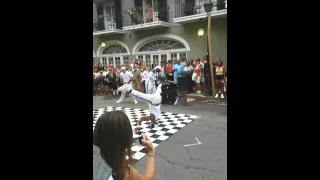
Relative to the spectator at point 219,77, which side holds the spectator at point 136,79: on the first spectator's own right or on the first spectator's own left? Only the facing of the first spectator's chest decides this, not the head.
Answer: on the first spectator's own right

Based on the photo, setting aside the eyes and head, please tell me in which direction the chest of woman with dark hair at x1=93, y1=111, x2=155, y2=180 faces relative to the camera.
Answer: away from the camera

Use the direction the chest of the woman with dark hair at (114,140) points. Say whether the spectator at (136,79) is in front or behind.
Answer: in front

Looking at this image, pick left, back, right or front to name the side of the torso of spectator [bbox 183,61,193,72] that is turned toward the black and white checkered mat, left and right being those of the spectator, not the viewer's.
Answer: front

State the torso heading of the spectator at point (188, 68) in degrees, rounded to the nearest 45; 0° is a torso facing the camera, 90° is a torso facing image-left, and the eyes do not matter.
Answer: approximately 0°

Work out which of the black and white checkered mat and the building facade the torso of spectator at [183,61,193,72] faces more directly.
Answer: the black and white checkered mat

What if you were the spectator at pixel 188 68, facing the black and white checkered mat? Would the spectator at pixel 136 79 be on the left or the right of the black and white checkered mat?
right

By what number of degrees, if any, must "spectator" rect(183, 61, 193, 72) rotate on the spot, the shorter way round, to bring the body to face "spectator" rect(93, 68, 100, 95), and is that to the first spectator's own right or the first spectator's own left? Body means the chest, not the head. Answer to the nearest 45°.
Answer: approximately 90° to the first spectator's own right

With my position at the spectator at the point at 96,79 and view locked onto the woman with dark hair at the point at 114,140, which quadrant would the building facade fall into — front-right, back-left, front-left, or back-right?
back-left

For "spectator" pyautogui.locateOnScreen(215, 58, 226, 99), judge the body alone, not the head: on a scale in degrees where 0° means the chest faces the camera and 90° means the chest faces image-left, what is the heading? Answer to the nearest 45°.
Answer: approximately 0°

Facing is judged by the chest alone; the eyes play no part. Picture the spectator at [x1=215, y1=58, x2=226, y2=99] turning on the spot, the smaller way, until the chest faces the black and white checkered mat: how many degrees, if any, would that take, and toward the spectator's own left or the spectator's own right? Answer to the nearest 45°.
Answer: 0° — they already face it

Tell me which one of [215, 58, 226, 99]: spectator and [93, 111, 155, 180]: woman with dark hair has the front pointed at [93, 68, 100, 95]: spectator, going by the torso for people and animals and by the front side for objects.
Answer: the woman with dark hair

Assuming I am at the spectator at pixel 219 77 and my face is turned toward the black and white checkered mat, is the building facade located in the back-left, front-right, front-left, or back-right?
back-right

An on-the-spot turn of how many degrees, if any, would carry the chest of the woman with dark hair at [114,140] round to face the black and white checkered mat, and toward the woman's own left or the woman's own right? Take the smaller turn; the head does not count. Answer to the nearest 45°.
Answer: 0° — they already face it
